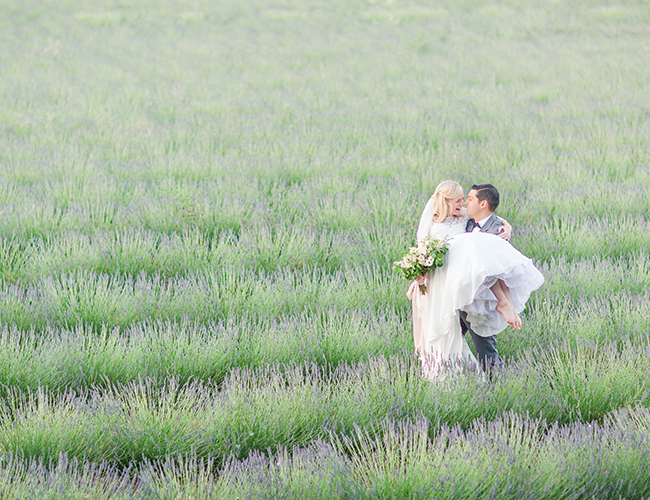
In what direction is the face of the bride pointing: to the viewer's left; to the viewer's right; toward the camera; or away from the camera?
to the viewer's right

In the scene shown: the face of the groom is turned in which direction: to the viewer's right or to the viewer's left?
to the viewer's left

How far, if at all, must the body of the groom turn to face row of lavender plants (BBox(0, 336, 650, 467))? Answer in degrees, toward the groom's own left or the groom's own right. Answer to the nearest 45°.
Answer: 0° — they already face it

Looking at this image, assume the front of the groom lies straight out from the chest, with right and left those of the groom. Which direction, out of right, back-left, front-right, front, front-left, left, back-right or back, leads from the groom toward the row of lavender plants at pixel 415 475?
front-left

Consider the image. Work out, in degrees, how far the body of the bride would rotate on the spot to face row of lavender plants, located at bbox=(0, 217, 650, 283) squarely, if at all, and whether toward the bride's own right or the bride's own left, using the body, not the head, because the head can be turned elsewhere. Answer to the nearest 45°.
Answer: approximately 135° to the bride's own left

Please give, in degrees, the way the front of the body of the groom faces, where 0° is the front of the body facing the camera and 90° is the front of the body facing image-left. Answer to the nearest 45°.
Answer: approximately 45°

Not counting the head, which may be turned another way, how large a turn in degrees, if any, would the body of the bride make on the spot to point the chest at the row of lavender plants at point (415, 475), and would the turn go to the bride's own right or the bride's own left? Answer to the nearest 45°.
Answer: approximately 90° to the bride's own right

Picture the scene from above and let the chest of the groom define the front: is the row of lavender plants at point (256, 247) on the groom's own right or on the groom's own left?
on the groom's own right

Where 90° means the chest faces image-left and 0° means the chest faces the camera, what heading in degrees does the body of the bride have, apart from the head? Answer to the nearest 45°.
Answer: approximately 270°
